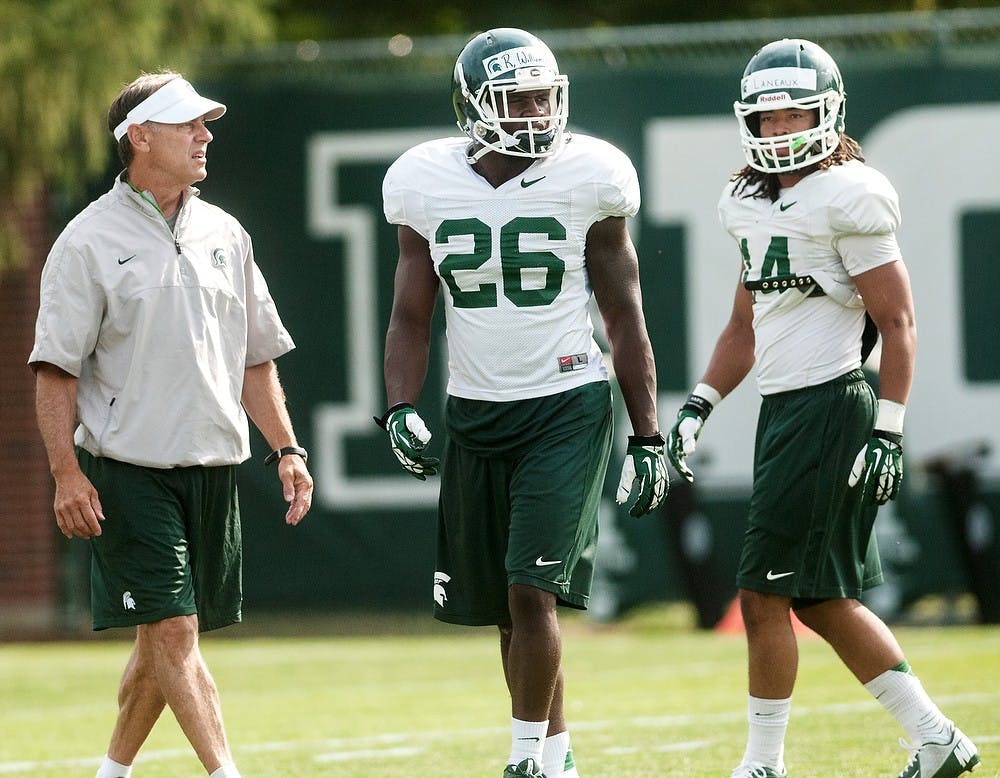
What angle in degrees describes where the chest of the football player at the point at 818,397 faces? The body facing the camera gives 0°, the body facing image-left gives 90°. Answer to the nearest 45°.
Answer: approximately 45°

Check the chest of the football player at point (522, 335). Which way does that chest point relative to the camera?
toward the camera

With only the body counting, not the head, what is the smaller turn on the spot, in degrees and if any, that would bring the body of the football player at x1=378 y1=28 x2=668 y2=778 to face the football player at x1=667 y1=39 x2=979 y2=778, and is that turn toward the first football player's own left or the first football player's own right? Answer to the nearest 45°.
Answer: approximately 90° to the first football player's own left

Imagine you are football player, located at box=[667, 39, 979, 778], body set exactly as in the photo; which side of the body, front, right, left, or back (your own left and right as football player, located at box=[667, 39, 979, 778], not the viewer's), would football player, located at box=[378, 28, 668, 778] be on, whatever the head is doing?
front
